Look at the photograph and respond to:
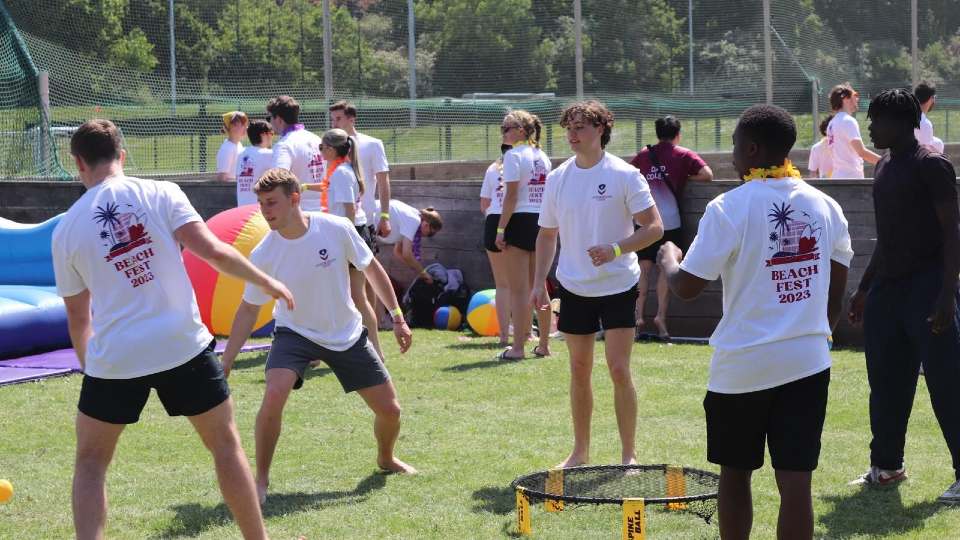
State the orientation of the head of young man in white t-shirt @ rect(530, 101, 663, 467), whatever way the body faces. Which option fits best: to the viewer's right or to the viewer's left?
to the viewer's left

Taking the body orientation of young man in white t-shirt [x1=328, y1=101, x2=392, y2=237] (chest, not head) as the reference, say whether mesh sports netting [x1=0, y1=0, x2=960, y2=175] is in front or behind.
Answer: behind

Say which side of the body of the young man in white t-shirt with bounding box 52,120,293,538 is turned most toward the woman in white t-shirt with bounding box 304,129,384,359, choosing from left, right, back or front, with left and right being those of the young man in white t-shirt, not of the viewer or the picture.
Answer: front

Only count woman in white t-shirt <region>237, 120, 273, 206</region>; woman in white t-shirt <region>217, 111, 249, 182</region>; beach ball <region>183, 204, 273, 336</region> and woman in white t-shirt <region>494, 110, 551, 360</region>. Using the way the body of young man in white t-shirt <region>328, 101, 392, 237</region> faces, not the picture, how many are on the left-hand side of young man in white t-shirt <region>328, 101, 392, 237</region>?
1

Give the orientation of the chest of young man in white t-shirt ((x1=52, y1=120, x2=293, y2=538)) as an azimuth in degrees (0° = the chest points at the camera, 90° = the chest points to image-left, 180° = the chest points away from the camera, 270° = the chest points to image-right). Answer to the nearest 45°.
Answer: approximately 180°

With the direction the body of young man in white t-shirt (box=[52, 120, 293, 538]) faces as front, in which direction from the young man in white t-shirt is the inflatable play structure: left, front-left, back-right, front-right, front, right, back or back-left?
front

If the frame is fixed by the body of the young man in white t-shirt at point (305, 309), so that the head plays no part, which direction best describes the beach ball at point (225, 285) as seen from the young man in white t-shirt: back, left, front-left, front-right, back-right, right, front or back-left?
back-right

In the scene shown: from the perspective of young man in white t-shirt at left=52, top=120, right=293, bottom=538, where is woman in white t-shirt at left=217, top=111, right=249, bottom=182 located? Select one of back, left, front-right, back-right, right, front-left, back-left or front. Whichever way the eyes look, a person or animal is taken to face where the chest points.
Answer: front

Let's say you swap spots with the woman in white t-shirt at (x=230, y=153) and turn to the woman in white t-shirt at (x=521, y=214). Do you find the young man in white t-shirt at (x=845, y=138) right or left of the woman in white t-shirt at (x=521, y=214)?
left

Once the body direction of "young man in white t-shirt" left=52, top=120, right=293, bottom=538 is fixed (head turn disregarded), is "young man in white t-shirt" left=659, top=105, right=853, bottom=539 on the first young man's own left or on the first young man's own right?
on the first young man's own right
